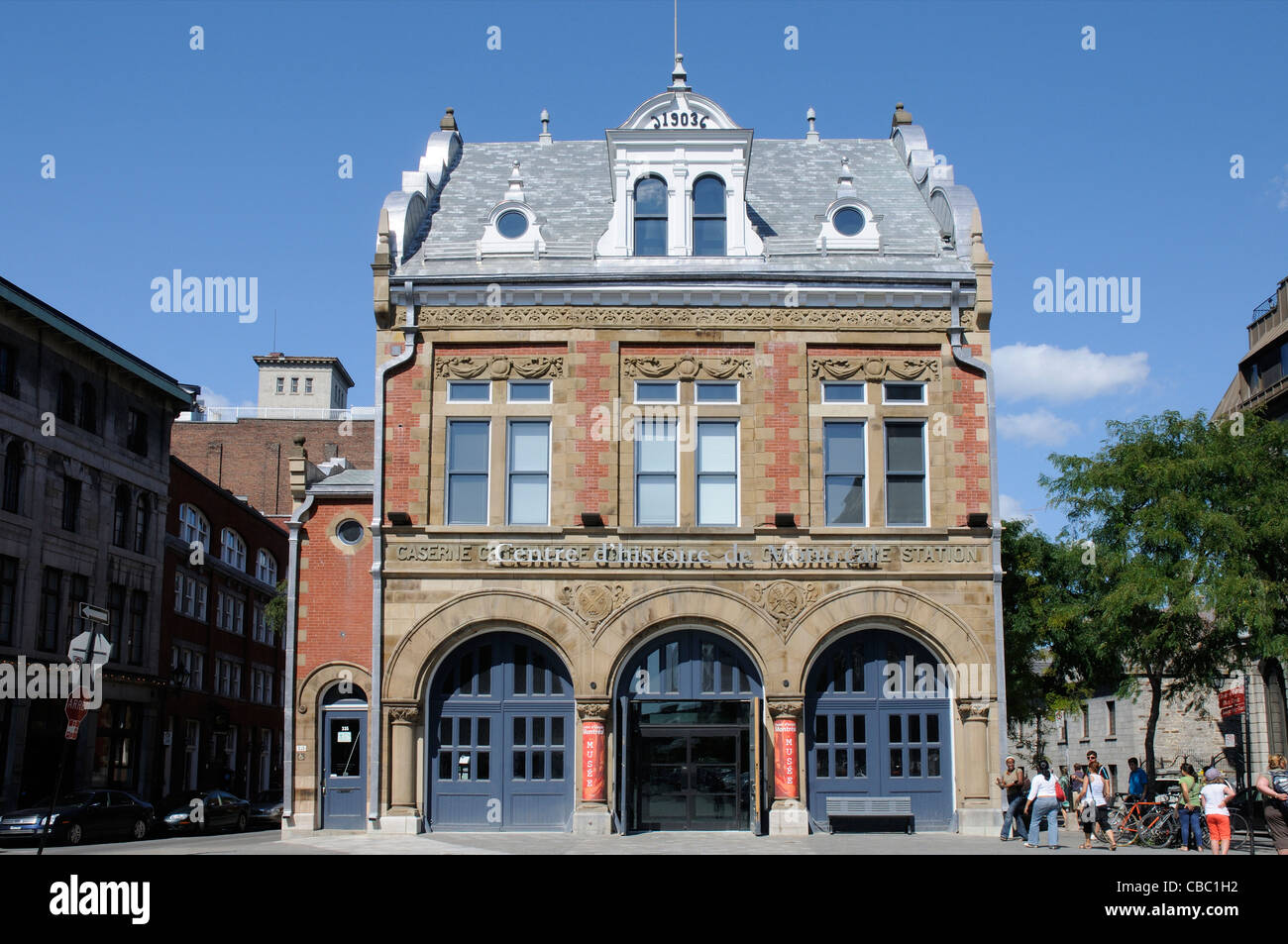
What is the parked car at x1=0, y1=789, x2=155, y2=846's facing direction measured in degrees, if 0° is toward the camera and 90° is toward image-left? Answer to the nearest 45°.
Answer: approximately 45°

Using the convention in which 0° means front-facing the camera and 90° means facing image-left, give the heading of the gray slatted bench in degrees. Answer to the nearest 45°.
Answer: approximately 0°

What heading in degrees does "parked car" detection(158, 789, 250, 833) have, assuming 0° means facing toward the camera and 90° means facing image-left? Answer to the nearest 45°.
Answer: approximately 45°

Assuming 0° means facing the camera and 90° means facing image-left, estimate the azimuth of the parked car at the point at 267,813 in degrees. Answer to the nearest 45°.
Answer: approximately 45°

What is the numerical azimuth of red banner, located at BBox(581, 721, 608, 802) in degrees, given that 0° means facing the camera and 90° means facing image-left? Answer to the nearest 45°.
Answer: approximately 0°

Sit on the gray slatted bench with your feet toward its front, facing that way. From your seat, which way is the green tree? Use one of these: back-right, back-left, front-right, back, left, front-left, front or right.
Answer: left
